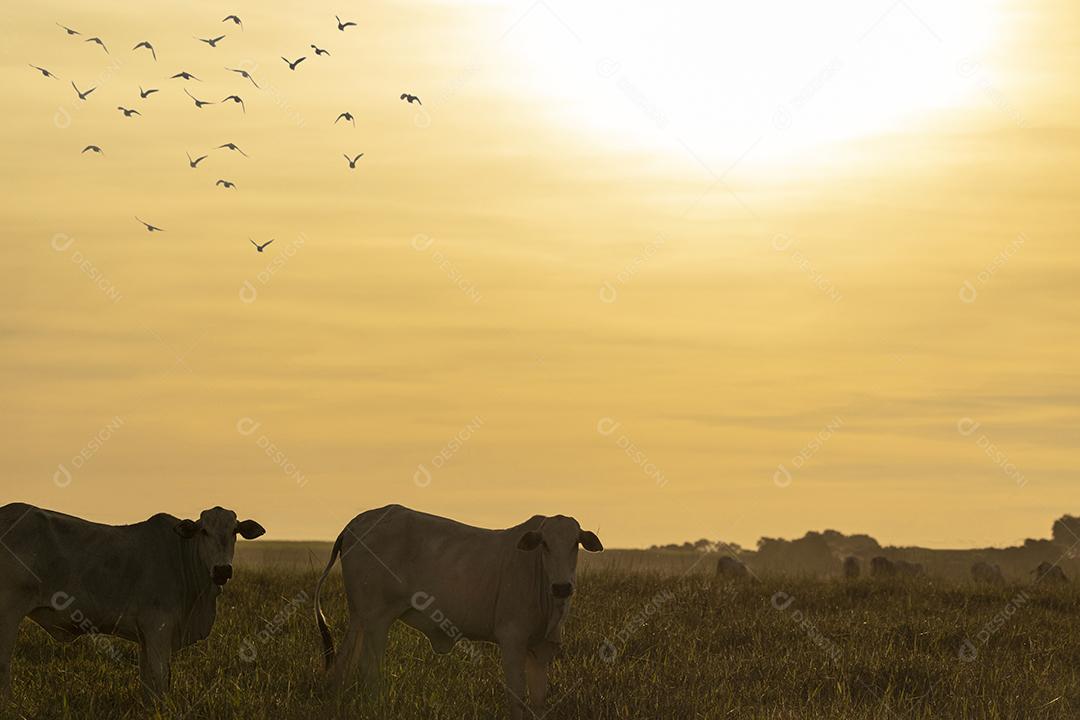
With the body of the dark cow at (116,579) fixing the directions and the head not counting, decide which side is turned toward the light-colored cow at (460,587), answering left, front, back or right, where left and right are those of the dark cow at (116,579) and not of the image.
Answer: front

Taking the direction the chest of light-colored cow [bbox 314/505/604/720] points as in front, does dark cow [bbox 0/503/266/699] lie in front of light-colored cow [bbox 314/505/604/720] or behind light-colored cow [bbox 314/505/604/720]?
behind

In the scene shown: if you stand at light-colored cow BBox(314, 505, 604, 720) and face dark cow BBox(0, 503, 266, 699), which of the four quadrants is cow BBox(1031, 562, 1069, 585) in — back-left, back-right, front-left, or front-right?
back-right

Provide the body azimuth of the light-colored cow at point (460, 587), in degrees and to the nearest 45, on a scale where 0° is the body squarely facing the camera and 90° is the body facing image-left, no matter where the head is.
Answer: approximately 315°

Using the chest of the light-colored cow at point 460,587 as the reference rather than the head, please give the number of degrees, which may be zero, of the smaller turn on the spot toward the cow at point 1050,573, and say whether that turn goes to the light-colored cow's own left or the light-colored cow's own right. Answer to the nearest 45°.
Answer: approximately 90° to the light-colored cow's own left

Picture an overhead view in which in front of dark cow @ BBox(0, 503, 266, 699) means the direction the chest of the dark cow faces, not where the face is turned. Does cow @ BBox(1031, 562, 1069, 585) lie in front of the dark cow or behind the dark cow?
in front

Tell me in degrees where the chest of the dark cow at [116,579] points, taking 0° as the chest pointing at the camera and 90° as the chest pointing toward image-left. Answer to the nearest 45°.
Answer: approximately 270°

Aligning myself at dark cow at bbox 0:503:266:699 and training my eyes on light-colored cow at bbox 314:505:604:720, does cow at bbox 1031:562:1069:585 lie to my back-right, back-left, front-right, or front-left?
front-left

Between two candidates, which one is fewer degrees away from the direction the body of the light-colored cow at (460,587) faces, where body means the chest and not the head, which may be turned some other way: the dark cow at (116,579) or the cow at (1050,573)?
the cow

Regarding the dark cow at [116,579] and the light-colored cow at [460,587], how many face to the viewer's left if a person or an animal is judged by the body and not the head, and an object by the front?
0
